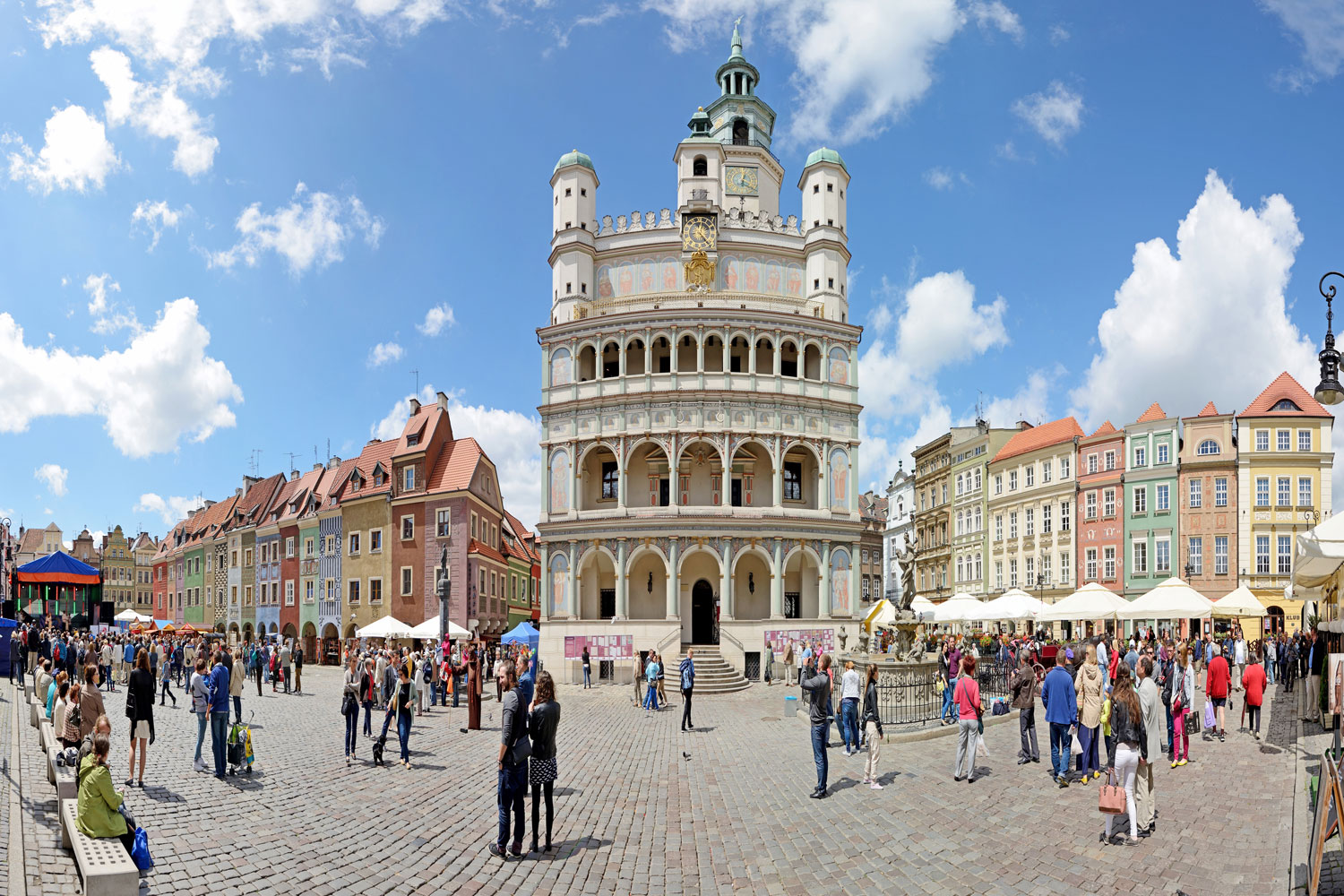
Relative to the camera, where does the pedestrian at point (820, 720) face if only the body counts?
to the viewer's left

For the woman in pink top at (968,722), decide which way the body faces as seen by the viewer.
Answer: away from the camera

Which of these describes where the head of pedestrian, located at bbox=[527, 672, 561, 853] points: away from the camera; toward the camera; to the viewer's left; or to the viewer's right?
away from the camera

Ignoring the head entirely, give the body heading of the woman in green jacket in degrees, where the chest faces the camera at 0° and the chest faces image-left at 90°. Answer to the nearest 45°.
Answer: approximately 225°

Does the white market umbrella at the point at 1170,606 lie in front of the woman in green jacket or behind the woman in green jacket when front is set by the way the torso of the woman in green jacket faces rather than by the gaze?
in front

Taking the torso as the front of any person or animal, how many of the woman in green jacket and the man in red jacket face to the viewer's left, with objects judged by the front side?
0

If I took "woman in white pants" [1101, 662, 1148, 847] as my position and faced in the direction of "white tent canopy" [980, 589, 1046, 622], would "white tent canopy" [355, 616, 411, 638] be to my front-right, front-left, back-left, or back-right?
front-left

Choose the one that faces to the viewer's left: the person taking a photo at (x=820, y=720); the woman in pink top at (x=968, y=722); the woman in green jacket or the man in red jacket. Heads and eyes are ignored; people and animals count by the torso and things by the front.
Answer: the person taking a photo

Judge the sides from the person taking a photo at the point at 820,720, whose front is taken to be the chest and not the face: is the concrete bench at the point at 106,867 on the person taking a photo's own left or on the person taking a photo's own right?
on the person taking a photo's own left

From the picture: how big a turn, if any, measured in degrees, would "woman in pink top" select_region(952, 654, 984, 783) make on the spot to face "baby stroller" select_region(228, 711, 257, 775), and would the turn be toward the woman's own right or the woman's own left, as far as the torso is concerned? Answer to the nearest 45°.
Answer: approximately 90° to the woman's own left

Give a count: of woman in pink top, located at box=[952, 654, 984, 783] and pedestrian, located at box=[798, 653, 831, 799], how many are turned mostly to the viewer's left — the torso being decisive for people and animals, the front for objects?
1
